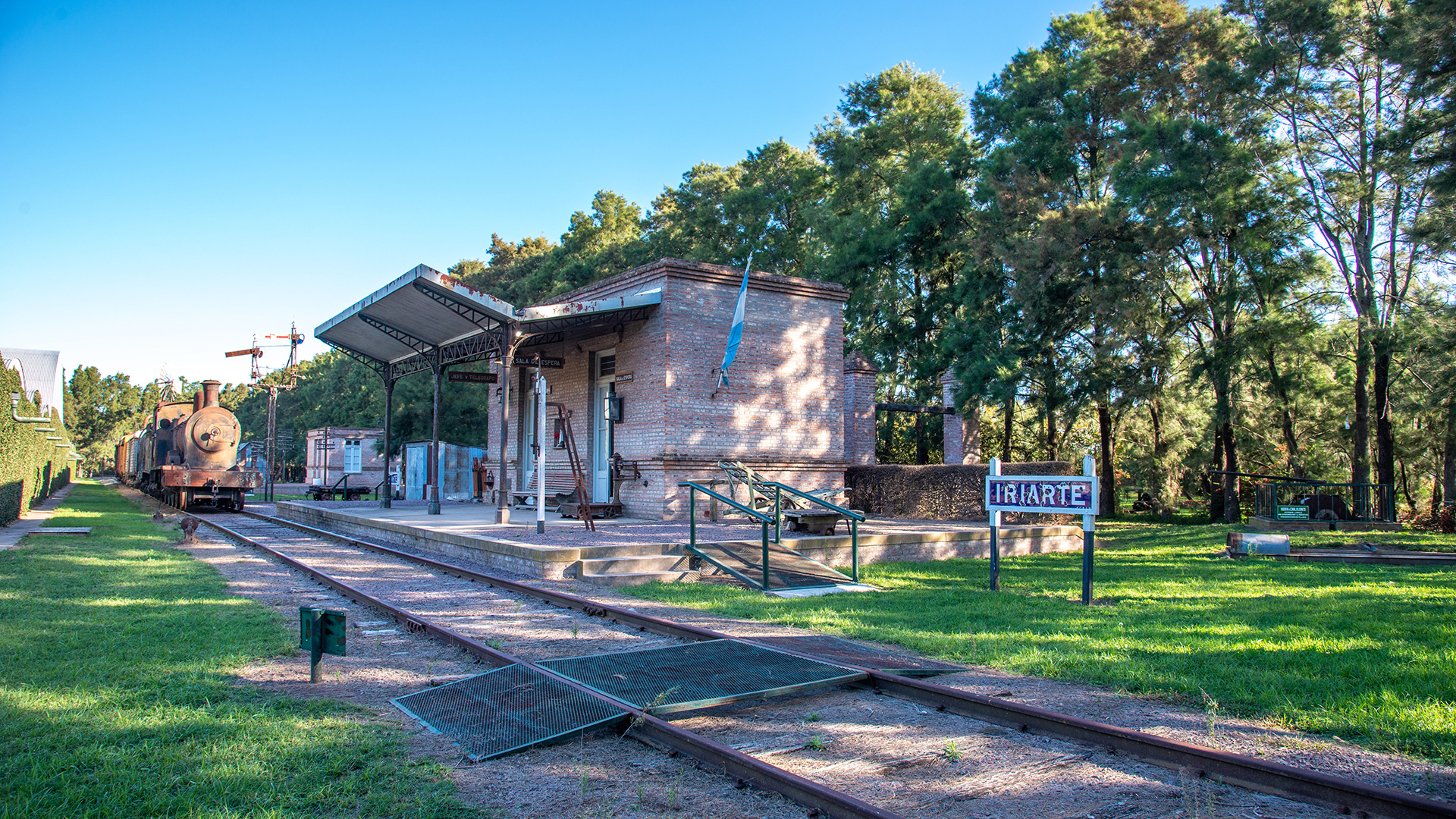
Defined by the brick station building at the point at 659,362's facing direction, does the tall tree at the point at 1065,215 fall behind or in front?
behind

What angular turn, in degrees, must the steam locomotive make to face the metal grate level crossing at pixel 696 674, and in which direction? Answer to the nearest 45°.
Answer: approximately 45° to its right

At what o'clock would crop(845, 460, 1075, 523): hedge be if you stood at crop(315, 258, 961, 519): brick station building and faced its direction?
The hedge is roughly at 7 o'clock from the brick station building.

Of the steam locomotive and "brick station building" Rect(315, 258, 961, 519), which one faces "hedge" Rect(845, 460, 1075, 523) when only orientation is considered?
the steam locomotive

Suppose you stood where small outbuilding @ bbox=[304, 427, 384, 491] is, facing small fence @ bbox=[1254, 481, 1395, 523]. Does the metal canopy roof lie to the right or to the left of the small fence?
right

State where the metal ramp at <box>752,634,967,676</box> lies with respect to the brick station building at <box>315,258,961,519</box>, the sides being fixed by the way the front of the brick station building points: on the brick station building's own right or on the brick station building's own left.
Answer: on the brick station building's own left

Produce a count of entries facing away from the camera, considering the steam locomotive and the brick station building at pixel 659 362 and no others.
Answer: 0

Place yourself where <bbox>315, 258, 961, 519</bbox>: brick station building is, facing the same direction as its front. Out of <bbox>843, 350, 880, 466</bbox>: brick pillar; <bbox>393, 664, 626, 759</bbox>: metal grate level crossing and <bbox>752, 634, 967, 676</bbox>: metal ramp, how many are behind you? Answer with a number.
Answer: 1

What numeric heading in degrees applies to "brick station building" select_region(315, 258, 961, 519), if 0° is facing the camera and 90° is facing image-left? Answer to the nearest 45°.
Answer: approximately 45°

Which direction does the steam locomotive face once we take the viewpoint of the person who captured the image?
facing the viewer and to the right of the viewer

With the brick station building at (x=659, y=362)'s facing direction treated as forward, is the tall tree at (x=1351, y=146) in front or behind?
behind

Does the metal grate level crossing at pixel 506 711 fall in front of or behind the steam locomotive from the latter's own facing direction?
in front
